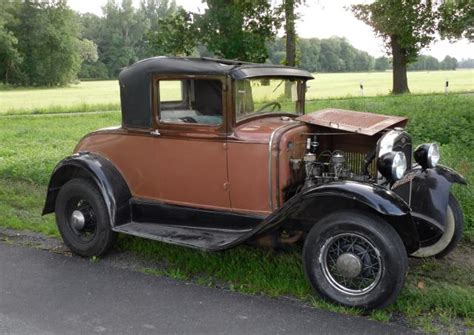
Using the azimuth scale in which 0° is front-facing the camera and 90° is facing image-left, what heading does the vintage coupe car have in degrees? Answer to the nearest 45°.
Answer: approximately 315°

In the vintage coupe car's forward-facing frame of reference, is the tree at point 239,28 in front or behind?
behind

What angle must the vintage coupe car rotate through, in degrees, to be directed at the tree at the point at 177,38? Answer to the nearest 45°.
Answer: approximately 135° to its left

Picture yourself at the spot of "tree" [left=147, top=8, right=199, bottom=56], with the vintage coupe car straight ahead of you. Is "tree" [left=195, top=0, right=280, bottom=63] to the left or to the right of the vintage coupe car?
left
